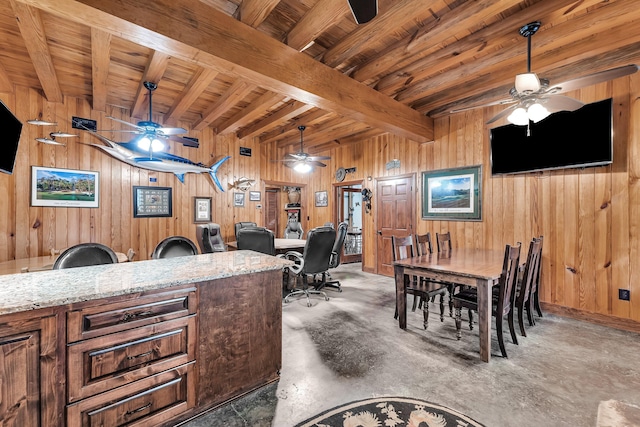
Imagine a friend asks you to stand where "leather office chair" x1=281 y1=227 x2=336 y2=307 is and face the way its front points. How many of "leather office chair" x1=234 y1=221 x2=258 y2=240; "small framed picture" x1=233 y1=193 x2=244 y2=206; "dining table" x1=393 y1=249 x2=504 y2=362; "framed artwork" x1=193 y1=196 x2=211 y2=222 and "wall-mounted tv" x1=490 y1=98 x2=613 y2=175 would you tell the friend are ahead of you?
3

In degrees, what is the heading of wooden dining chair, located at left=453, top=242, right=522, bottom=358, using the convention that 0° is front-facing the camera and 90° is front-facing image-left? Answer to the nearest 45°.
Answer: approximately 135°

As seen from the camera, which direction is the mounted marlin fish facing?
to the viewer's left

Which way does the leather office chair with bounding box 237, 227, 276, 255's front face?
away from the camera

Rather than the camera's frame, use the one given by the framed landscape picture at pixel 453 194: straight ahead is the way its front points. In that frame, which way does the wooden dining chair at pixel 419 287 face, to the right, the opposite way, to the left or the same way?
to the left

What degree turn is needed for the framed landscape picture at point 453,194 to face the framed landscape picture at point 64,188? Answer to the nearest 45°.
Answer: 0° — it already faces it

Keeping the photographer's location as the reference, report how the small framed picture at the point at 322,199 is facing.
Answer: facing the viewer

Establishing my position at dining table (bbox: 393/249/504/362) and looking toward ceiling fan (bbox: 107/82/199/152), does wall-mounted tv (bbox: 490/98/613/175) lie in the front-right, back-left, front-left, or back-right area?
back-right

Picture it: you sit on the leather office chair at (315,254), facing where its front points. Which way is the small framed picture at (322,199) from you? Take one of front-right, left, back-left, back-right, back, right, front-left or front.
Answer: front-right

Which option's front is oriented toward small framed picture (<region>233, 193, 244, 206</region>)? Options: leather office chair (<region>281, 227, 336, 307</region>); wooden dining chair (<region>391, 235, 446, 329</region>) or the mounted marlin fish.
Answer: the leather office chair

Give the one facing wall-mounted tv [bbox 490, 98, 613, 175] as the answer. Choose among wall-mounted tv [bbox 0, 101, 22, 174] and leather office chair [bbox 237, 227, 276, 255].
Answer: wall-mounted tv [bbox 0, 101, 22, 174]

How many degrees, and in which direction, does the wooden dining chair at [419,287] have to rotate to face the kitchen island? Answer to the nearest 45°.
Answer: approximately 90° to its right

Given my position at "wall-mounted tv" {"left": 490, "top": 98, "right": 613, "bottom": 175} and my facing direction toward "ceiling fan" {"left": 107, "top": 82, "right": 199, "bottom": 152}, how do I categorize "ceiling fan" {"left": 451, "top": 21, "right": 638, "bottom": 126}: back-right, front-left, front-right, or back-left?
front-left

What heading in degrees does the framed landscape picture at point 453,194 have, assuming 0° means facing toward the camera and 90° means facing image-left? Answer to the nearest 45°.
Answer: approximately 45°

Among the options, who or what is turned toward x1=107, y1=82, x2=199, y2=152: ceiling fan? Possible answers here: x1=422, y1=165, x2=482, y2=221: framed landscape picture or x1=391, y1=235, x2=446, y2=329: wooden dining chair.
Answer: the framed landscape picture

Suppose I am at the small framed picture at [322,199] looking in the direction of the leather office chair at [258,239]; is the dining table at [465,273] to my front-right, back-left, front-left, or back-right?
front-left
